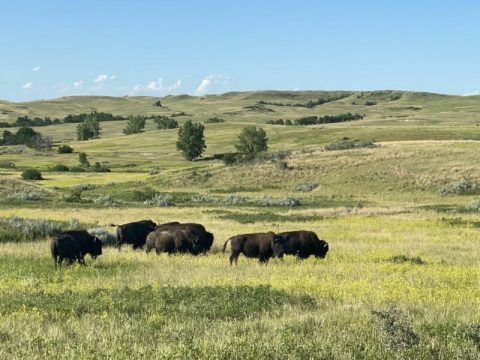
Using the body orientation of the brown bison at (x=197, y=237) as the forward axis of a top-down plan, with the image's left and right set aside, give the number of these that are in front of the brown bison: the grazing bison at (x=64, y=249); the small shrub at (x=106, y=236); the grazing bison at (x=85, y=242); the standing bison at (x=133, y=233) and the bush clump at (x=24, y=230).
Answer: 0

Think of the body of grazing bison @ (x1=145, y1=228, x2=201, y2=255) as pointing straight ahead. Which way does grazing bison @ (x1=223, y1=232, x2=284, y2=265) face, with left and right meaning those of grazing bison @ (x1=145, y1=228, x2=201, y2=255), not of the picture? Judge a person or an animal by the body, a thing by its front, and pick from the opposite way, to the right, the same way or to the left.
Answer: the same way

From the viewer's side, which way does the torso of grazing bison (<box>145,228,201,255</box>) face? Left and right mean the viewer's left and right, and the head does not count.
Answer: facing to the right of the viewer

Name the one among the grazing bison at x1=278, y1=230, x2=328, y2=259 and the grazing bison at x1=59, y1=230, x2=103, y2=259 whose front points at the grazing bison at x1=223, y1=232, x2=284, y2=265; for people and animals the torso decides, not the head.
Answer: the grazing bison at x1=59, y1=230, x2=103, y2=259

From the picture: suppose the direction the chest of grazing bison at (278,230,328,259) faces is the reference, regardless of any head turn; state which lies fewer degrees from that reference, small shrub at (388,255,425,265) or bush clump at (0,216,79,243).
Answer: the small shrub

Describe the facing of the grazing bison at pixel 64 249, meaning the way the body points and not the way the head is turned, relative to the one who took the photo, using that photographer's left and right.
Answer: facing away from the viewer and to the right of the viewer

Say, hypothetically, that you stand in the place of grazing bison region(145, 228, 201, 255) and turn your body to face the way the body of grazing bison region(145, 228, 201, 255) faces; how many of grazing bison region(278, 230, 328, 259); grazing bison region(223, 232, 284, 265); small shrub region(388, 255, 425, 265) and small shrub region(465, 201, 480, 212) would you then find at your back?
0

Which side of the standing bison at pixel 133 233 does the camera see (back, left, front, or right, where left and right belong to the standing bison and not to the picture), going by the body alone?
right

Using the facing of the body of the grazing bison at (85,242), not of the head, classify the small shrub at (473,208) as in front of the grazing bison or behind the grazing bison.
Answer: in front

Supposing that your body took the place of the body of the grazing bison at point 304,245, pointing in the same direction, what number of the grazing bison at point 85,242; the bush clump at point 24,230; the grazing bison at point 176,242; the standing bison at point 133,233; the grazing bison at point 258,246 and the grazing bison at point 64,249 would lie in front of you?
0

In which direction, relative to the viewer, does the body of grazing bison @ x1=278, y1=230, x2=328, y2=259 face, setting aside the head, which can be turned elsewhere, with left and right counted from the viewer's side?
facing to the right of the viewer

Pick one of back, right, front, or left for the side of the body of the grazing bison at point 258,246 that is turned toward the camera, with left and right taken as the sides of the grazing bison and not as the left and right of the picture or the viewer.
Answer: right

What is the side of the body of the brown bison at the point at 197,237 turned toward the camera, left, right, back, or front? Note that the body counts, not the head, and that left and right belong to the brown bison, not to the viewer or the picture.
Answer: right

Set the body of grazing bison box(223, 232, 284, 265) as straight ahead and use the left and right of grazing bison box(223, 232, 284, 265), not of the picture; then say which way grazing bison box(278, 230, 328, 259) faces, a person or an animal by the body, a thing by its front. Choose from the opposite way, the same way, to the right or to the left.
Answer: the same way

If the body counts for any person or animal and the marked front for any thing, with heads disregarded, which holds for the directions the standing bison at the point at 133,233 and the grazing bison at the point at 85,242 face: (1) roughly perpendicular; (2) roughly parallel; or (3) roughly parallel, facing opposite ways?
roughly parallel

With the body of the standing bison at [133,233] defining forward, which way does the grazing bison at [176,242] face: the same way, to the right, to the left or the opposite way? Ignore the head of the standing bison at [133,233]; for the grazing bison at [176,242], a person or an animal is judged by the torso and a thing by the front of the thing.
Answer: the same way

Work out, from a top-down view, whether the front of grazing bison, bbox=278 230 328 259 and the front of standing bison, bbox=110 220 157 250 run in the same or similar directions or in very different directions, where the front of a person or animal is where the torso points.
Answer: same or similar directions

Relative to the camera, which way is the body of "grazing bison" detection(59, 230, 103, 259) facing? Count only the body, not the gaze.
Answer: to the viewer's right

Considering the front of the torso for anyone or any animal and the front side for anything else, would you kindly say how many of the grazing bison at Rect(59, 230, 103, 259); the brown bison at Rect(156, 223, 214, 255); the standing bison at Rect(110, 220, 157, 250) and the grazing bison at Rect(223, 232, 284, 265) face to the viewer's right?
4

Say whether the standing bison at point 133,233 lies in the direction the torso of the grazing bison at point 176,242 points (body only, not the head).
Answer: no
